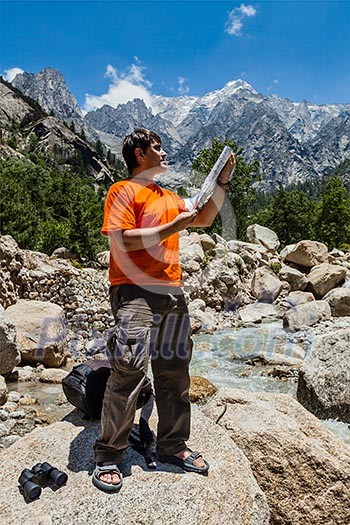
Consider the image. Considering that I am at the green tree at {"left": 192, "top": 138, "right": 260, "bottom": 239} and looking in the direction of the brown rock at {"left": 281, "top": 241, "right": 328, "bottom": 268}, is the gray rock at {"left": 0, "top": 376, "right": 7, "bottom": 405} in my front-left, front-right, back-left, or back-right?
front-right

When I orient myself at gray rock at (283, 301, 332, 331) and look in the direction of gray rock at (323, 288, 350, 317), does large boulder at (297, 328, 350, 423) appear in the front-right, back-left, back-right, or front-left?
back-right

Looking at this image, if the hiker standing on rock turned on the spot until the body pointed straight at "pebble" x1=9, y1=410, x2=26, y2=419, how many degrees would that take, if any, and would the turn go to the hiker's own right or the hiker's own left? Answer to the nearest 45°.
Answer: approximately 180°

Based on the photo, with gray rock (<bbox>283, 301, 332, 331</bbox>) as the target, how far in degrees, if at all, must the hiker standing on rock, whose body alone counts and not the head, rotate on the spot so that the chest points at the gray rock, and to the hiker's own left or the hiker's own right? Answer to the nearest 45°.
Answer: approximately 90° to the hiker's own left

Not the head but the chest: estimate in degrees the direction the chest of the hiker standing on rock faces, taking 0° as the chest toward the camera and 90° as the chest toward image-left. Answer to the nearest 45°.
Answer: approximately 315°

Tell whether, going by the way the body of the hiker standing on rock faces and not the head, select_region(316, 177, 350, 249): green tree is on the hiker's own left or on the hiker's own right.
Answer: on the hiker's own left

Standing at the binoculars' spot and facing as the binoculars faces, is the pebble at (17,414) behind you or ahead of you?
behind

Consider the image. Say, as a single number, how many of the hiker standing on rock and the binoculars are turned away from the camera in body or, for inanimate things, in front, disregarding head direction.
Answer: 0
